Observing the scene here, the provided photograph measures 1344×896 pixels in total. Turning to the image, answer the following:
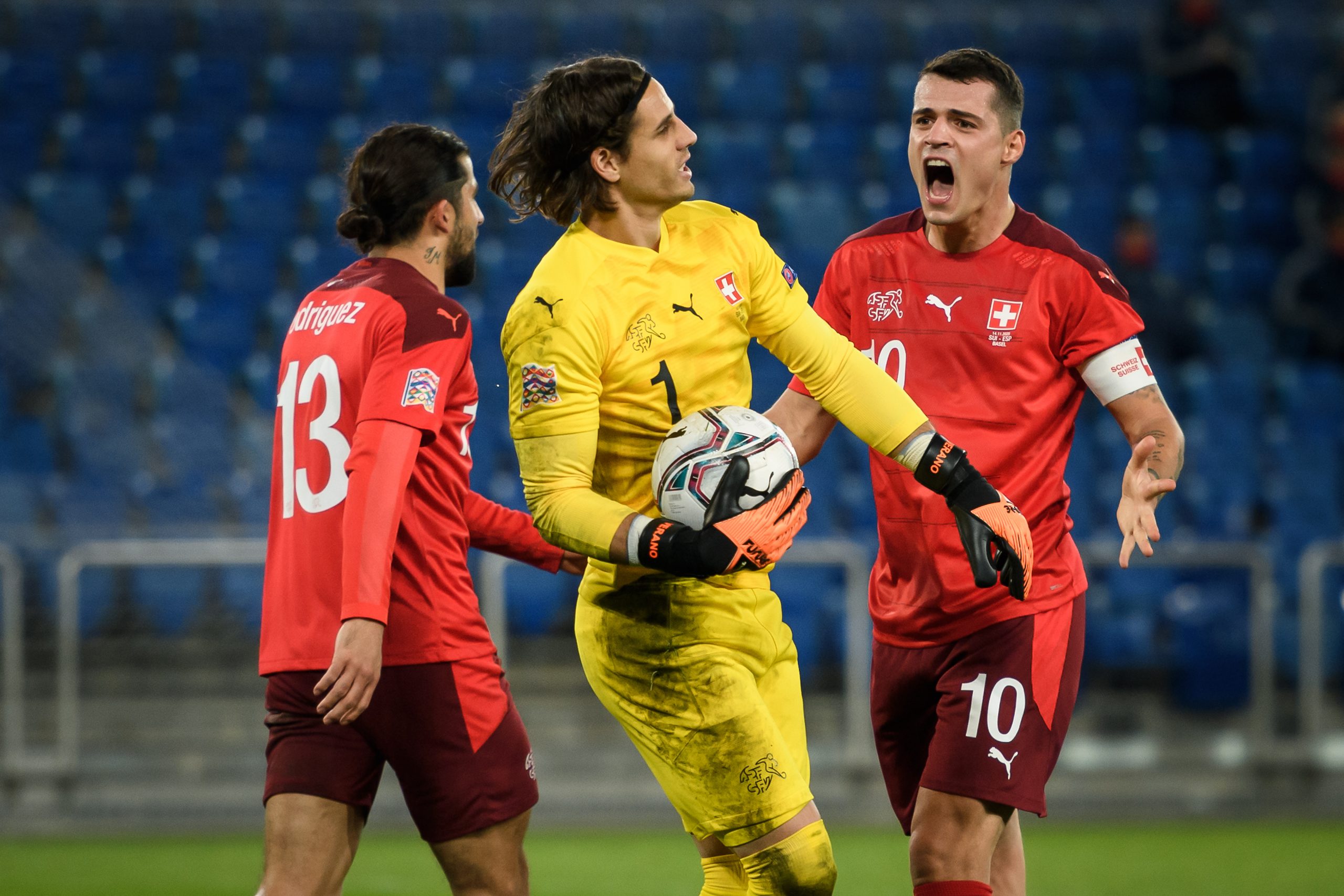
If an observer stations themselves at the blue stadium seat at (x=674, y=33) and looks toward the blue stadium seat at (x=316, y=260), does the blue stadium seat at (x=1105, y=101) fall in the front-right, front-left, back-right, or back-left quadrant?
back-left

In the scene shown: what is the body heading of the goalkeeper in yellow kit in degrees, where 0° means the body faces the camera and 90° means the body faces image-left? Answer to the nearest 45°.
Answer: approximately 315°

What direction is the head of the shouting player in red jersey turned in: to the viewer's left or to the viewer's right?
to the viewer's left

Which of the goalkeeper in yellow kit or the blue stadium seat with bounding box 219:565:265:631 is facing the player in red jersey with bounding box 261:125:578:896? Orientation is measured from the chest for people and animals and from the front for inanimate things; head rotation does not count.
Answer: the blue stadium seat

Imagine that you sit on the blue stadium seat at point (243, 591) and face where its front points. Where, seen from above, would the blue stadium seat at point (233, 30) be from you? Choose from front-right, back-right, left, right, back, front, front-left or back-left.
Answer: back

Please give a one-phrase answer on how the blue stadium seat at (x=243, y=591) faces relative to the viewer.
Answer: facing the viewer

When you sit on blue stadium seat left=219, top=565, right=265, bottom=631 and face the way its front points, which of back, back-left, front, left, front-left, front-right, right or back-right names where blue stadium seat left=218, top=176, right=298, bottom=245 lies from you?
back

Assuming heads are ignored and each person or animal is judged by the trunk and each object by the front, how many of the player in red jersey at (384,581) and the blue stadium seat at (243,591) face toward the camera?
1

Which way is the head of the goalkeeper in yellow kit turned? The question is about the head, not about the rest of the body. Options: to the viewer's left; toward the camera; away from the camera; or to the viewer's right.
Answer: to the viewer's right

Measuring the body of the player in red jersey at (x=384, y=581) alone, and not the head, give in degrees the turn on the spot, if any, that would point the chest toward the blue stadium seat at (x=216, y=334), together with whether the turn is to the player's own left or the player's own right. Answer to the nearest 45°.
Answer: approximately 45° to the player's own left

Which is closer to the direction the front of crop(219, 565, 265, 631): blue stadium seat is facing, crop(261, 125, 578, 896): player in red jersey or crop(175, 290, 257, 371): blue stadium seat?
the player in red jersey
